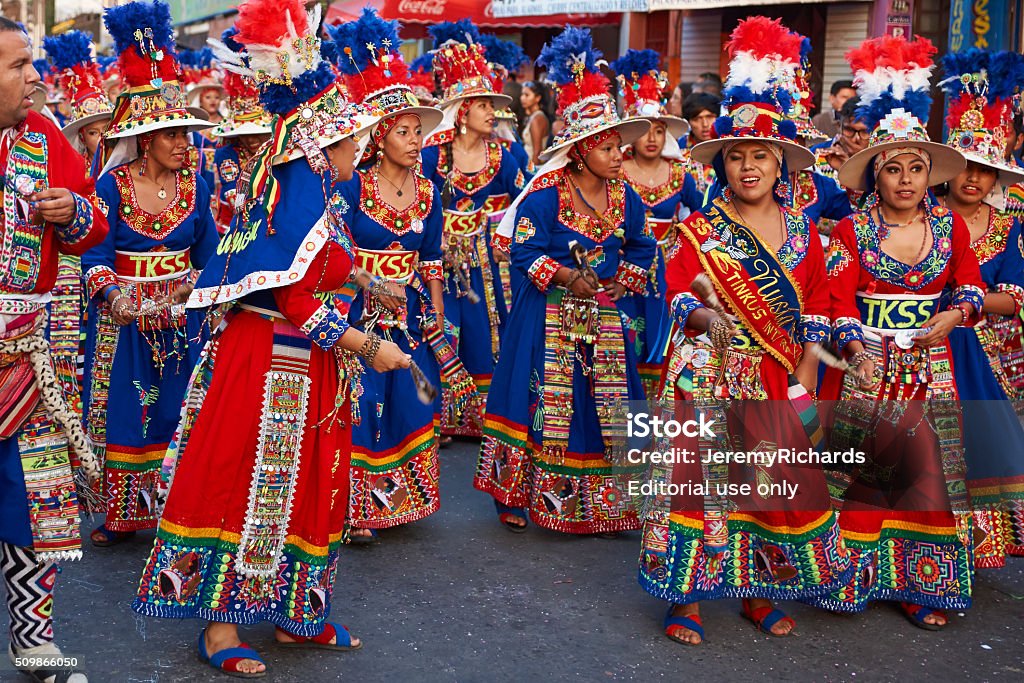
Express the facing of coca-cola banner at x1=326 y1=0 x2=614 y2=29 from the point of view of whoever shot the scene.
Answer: facing the viewer

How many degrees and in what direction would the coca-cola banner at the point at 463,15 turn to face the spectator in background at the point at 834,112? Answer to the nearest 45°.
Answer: approximately 45° to its left

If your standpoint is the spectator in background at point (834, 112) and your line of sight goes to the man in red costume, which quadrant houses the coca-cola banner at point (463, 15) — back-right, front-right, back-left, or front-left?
back-right

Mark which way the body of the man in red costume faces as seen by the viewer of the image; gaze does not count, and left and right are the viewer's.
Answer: facing the viewer and to the right of the viewer

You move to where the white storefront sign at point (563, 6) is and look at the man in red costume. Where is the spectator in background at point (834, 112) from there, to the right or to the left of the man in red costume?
left

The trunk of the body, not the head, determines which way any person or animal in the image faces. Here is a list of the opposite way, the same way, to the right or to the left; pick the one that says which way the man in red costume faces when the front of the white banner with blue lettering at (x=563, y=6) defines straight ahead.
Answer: to the left

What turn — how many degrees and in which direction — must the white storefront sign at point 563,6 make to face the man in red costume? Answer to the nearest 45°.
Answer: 0° — it already faces them

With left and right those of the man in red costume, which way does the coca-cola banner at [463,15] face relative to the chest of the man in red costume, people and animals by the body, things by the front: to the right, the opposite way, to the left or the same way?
to the right

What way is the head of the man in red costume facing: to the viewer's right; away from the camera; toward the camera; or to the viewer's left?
to the viewer's right
